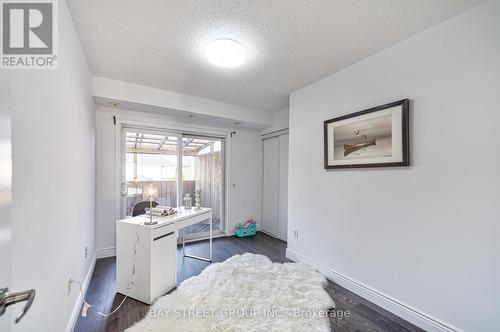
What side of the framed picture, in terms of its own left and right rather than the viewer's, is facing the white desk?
front

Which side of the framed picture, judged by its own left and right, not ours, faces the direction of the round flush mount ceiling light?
front

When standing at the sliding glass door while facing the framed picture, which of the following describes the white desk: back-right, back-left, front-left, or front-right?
front-right

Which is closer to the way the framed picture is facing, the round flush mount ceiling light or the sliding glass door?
the round flush mount ceiling light

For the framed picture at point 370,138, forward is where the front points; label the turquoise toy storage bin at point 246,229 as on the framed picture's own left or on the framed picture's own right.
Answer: on the framed picture's own right

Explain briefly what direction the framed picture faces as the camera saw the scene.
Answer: facing the viewer and to the left of the viewer
